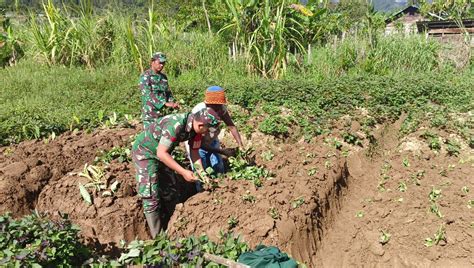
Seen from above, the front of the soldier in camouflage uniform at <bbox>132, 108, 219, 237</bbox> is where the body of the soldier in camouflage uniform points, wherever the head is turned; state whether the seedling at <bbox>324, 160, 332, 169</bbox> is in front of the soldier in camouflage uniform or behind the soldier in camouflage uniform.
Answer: in front

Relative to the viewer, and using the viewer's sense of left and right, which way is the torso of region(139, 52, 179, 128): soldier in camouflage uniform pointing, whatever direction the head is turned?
facing the viewer and to the right of the viewer

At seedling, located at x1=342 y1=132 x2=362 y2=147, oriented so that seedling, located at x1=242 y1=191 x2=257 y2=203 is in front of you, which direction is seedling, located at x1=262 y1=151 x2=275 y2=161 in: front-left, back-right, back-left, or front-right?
front-right

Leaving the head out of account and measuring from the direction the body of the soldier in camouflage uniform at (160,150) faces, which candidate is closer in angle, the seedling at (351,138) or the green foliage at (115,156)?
the seedling

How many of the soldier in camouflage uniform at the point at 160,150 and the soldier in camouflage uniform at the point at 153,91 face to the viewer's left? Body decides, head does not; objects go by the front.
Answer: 0

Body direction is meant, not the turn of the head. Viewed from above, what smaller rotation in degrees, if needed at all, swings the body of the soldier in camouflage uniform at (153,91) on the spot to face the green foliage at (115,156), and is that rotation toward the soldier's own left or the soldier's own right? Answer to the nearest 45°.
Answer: approximately 90° to the soldier's own right

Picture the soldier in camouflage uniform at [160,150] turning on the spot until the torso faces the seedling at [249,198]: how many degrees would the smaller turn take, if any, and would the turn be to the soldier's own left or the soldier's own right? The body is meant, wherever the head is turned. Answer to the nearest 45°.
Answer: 0° — they already face it

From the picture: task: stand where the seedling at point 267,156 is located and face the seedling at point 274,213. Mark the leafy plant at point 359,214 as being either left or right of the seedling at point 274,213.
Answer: left

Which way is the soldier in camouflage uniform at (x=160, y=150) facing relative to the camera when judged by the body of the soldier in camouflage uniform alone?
to the viewer's right
